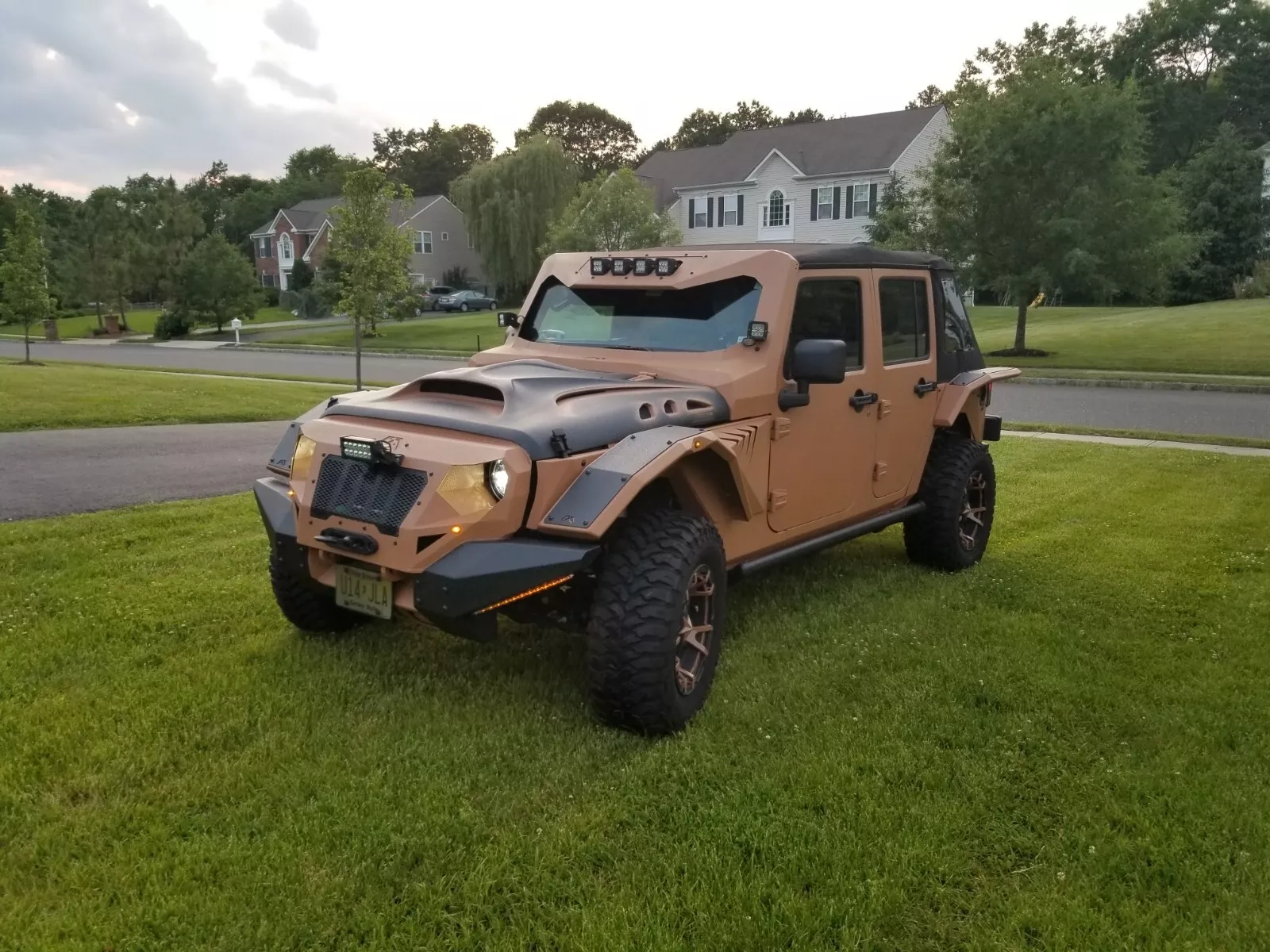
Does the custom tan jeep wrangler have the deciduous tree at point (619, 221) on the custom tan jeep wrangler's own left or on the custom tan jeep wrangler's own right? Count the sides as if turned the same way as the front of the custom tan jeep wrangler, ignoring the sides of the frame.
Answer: on the custom tan jeep wrangler's own right

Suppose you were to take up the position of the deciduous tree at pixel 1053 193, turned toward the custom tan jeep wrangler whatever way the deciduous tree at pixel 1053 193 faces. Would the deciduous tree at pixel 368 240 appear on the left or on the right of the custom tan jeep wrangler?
right

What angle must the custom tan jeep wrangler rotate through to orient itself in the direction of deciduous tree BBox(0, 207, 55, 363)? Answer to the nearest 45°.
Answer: approximately 90° to its right

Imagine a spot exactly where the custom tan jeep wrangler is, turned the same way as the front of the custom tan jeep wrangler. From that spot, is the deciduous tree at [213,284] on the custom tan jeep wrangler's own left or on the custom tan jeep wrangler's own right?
on the custom tan jeep wrangler's own right

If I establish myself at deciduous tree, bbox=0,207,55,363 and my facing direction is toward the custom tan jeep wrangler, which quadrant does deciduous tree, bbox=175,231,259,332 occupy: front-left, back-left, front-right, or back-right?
back-left

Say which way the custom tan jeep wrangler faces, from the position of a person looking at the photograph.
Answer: facing the viewer and to the left of the viewer

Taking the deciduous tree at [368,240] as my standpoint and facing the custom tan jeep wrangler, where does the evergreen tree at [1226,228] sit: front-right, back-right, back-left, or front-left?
back-left

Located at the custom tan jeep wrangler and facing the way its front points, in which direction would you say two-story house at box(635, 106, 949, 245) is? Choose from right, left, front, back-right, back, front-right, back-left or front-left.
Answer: back-right

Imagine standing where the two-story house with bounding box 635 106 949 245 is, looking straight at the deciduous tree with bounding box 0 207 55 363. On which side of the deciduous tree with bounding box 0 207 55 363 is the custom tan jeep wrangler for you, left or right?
left

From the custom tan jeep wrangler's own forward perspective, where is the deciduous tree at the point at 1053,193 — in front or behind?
behind

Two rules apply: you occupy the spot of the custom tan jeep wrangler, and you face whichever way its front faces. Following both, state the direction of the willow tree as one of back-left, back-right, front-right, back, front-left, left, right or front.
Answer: back-right
